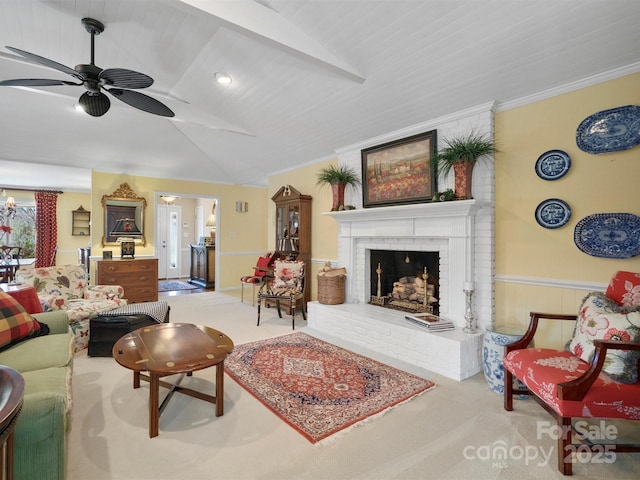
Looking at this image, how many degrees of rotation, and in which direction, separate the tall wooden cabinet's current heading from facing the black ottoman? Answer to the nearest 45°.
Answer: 0° — it already faces it

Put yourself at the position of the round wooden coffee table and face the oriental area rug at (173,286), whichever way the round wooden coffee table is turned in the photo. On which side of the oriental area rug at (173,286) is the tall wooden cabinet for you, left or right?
right

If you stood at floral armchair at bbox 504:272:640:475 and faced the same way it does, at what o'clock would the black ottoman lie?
The black ottoman is roughly at 1 o'clock from the floral armchair.

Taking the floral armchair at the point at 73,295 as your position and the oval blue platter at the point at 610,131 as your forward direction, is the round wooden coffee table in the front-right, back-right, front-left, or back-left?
front-right

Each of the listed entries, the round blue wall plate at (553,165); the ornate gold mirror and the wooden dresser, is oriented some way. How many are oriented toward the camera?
3

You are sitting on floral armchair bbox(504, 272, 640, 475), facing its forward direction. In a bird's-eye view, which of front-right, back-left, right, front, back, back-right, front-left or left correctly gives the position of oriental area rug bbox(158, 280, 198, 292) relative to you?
front-right

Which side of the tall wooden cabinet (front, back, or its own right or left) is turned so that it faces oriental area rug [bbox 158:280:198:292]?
right

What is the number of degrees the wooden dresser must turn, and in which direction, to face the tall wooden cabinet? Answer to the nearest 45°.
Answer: approximately 45° to its left

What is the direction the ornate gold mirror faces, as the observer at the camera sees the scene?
facing the viewer

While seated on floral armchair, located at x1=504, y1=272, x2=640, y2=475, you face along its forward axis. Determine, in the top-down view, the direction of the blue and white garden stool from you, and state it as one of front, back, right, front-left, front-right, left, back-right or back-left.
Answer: right

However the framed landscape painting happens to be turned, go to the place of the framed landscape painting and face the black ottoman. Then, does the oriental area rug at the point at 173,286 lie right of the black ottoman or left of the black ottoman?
right

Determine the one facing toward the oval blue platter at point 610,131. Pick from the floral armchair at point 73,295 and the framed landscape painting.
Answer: the floral armchair

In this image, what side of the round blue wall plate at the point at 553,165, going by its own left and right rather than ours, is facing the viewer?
front
